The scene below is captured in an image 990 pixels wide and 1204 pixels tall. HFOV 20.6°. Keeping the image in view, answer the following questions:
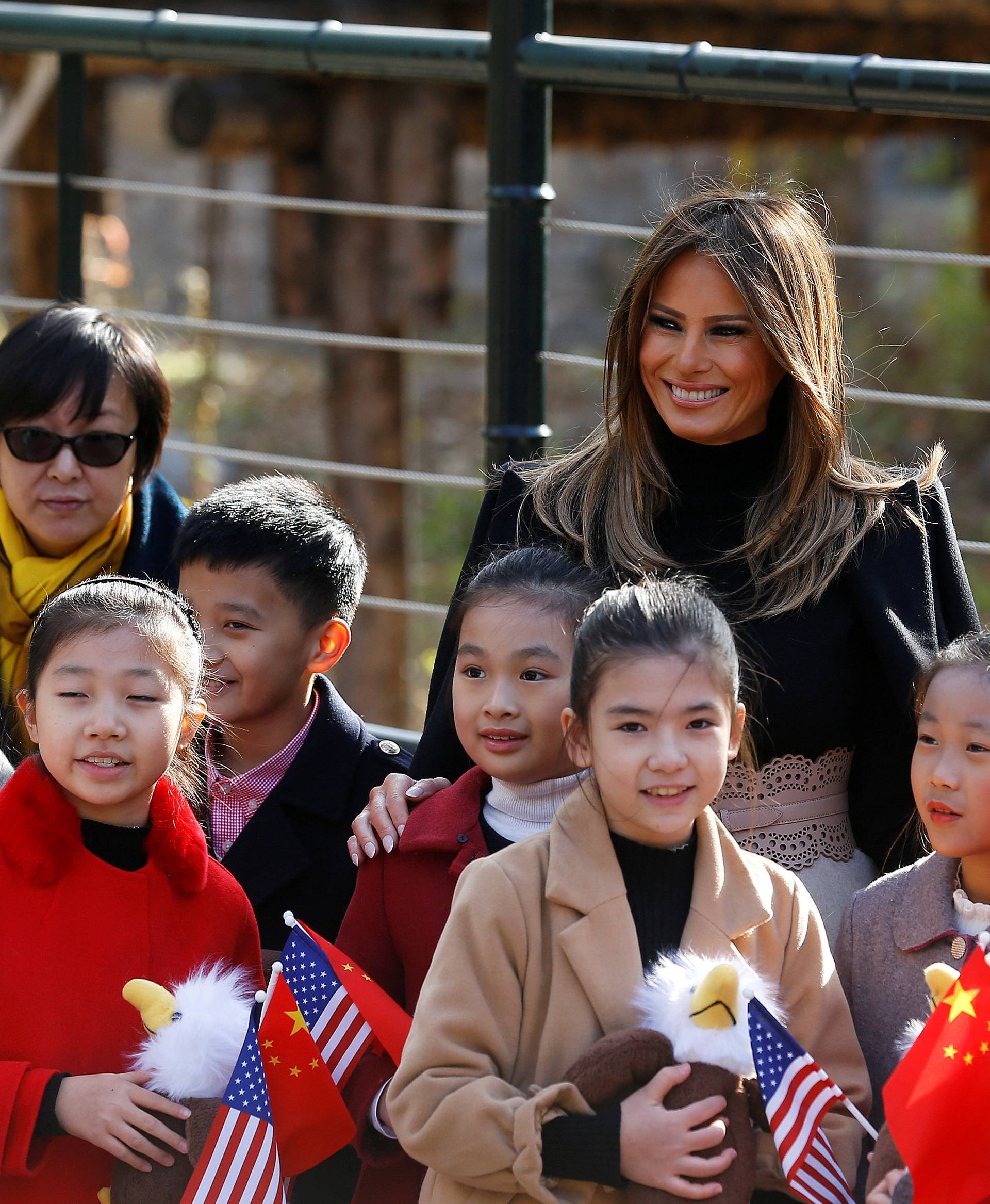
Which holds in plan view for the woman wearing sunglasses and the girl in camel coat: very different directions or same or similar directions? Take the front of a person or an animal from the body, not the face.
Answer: same or similar directions

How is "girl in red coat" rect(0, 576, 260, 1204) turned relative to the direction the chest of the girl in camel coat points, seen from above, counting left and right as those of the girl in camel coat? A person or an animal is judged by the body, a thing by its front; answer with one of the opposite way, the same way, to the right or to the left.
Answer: the same way

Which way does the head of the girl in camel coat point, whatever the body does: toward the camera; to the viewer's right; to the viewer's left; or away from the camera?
toward the camera

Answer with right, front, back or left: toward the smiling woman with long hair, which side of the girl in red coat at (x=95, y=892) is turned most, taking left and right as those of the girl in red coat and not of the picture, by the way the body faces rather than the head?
left

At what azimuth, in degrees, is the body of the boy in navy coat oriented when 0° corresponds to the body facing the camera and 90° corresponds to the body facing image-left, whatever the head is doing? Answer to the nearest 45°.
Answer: approximately 45°

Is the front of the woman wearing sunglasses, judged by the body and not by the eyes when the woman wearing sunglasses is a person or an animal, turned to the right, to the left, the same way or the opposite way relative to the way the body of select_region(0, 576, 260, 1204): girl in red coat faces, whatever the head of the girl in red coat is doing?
the same way

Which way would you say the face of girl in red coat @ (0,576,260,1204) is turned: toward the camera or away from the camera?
toward the camera

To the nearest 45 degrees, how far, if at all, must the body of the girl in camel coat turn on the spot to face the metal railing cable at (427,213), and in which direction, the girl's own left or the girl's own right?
approximately 180°

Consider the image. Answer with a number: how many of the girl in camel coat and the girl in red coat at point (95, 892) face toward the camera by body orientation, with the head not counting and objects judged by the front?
2

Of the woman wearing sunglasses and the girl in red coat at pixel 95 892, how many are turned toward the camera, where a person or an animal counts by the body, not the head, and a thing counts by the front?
2

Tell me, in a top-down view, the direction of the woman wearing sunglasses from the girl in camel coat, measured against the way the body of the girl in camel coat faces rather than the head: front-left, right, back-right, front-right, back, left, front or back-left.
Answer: back-right

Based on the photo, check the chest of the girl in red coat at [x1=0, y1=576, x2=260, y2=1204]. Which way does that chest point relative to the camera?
toward the camera

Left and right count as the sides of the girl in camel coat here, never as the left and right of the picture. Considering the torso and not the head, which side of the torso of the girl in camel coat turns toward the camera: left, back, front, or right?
front

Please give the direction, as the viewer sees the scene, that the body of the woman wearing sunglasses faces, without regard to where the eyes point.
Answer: toward the camera
